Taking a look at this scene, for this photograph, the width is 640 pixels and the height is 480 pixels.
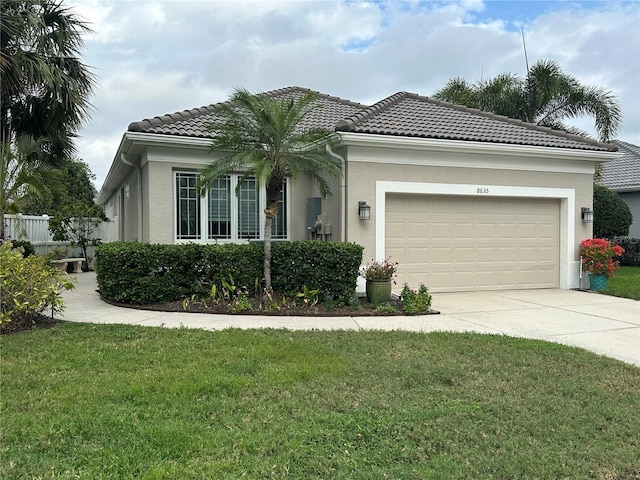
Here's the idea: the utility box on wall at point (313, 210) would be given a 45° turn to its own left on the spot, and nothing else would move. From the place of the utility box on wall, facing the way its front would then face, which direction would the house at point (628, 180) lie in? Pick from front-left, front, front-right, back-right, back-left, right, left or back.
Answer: left

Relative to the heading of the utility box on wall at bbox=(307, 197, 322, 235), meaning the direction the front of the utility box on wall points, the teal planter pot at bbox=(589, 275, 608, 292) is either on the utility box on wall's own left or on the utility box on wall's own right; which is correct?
on the utility box on wall's own left

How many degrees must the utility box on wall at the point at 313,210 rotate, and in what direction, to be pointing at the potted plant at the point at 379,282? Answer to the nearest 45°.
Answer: approximately 45° to its left

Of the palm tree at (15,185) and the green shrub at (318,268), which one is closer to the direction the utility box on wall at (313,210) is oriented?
the green shrub

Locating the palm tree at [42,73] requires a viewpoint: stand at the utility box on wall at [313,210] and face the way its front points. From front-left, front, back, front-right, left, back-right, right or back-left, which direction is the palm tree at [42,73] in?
right

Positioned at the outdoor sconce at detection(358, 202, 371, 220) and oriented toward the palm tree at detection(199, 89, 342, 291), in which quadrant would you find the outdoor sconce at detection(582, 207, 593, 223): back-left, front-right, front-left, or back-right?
back-left

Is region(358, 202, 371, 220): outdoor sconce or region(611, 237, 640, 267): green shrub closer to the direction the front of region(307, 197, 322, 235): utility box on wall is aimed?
the outdoor sconce

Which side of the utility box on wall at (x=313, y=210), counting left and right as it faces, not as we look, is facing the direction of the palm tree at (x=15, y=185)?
right

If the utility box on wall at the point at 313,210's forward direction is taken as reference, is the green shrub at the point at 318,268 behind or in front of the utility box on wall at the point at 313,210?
in front

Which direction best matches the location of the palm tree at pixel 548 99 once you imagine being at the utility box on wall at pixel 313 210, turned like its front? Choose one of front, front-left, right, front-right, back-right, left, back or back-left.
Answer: back-left

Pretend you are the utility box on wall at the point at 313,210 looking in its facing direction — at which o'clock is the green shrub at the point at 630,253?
The green shrub is roughly at 8 o'clock from the utility box on wall.

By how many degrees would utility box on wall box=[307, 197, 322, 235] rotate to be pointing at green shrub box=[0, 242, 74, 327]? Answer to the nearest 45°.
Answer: approximately 45° to its right

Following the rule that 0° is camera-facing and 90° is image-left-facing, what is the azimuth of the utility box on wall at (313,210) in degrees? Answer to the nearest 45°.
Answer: approximately 0°
